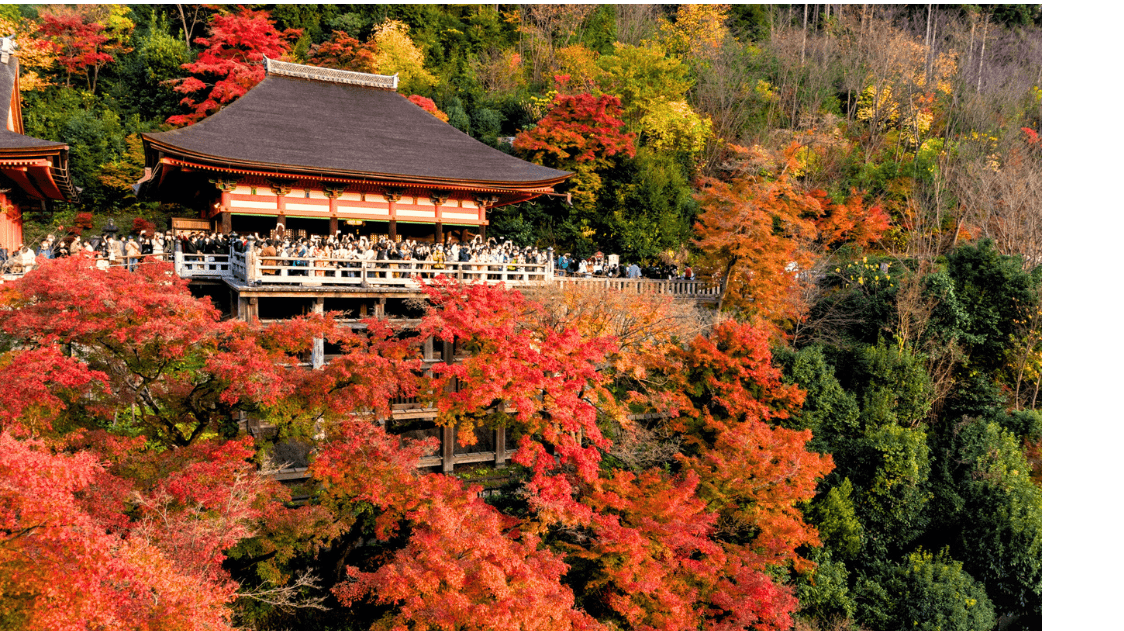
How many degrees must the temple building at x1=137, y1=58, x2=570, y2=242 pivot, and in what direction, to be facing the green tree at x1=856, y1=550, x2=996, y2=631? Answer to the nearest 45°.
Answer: approximately 45° to its left

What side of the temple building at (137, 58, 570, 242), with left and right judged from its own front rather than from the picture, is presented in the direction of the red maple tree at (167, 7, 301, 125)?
back

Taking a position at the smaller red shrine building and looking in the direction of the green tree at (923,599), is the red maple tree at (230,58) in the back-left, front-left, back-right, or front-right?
back-left

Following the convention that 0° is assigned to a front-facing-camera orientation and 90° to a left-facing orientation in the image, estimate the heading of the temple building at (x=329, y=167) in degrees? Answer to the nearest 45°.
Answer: approximately 0°

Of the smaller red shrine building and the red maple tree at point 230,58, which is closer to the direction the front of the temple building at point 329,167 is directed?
the smaller red shrine building

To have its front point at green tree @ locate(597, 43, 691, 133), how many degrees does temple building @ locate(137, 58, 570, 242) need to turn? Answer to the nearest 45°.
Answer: approximately 135° to its left

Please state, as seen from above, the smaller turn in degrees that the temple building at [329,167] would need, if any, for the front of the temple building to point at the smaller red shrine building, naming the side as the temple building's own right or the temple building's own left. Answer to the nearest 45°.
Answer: approximately 90° to the temple building's own right

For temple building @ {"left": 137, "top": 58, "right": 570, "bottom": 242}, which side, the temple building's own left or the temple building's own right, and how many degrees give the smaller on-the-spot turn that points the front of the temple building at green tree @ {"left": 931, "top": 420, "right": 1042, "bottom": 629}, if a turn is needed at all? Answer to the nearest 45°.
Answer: approximately 45° to the temple building's own left
